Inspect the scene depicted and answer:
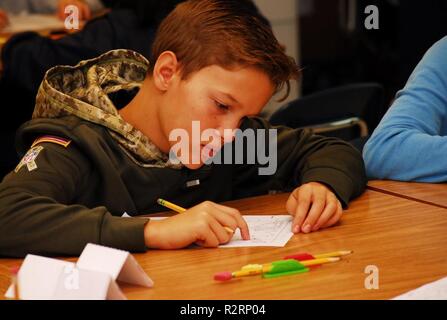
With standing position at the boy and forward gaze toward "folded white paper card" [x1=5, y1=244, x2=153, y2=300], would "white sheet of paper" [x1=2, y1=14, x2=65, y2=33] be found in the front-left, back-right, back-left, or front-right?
back-right

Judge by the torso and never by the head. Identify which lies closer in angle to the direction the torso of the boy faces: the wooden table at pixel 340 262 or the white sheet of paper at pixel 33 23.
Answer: the wooden table

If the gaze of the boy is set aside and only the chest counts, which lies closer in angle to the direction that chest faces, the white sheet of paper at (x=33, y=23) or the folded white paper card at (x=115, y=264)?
the folded white paper card

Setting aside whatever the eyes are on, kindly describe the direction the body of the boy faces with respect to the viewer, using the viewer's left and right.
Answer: facing the viewer and to the right of the viewer

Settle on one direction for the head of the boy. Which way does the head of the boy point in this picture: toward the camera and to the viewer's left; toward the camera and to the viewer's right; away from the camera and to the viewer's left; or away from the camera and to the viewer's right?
toward the camera and to the viewer's right

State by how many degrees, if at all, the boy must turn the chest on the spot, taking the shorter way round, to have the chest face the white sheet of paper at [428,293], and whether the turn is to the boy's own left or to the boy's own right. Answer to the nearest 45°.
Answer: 0° — they already face it

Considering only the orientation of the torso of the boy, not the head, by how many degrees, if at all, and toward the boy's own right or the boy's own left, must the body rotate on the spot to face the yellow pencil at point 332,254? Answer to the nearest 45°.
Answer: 0° — they already face it
